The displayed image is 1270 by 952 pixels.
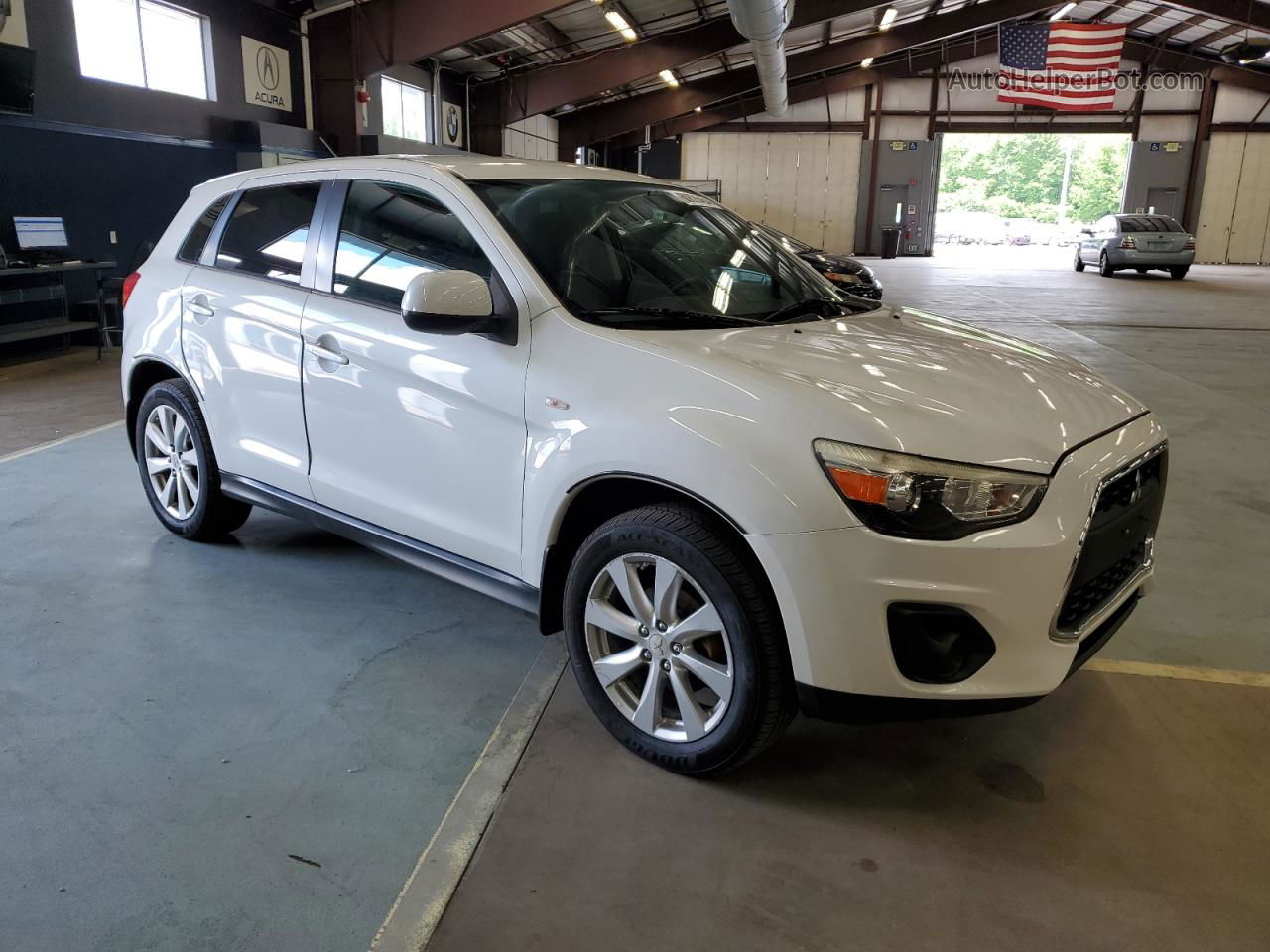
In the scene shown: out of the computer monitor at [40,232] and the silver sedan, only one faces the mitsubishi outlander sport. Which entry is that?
the computer monitor

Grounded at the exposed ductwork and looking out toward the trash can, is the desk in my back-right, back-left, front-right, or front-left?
back-left

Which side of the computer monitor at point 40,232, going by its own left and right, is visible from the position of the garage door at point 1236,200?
left

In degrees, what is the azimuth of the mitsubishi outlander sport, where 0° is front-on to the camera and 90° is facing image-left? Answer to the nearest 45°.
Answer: approximately 315°

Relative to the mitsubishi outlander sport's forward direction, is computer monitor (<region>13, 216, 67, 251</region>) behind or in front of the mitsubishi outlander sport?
behind

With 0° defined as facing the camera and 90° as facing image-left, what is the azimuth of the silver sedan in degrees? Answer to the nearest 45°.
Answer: approximately 135°

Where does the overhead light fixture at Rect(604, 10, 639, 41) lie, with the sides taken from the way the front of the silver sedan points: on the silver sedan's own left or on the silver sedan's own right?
on the silver sedan's own left

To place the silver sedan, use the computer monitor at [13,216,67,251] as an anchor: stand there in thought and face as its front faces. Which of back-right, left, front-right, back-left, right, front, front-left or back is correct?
left

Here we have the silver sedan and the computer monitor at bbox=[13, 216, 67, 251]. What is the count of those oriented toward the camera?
1

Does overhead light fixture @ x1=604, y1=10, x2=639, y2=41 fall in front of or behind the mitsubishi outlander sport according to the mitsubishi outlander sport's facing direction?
behind

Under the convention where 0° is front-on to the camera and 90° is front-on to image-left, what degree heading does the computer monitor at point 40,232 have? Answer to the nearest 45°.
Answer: approximately 0°

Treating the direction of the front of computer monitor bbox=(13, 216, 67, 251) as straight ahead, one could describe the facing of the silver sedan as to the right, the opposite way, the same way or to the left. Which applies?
the opposite way

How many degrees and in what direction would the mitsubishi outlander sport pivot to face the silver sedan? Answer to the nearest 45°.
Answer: approximately 90° to its left
